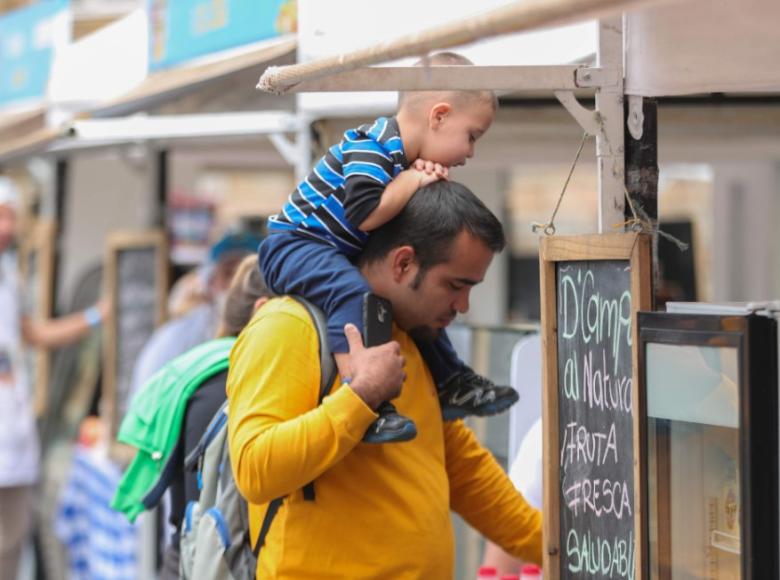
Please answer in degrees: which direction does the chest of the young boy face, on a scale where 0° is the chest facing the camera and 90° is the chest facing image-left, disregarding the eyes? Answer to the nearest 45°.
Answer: approximately 270°

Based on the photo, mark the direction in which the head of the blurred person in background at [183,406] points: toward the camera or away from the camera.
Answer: away from the camera

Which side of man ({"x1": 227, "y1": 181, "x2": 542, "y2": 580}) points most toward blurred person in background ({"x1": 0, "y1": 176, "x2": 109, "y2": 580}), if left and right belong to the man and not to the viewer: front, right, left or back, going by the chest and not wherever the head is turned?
back

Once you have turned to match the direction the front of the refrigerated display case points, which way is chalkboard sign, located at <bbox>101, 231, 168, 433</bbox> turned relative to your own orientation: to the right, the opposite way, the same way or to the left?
the same way

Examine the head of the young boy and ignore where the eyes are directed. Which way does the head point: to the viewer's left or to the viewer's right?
to the viewer's right
